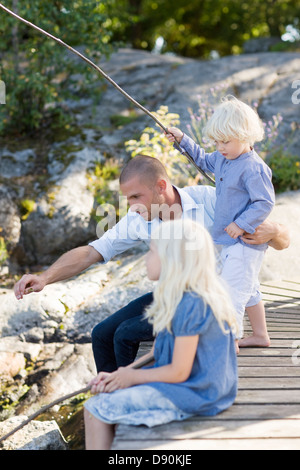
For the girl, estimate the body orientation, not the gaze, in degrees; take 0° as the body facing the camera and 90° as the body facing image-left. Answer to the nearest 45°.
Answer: approximately 90°

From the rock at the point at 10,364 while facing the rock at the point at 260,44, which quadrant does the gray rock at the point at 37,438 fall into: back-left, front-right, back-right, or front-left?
back-right

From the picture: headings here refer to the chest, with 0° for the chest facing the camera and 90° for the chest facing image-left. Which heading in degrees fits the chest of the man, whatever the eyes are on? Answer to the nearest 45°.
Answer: approximately 45°

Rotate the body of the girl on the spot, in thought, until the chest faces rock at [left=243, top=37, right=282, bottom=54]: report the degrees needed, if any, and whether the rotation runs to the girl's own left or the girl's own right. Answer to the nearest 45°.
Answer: approximately 90° to the girl's own right
